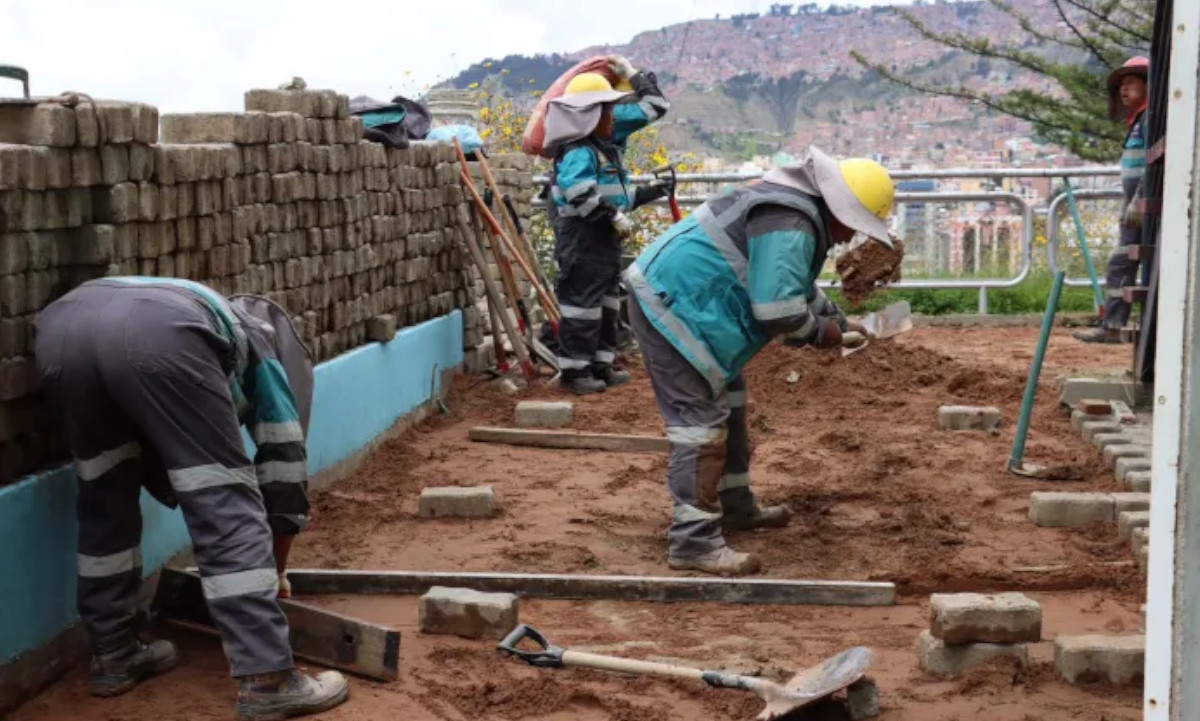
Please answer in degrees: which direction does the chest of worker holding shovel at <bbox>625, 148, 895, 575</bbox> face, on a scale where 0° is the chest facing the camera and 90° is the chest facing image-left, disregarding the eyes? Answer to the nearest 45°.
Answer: approximately 270°

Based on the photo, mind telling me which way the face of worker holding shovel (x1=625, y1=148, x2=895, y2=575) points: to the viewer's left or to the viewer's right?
to the viewer's right

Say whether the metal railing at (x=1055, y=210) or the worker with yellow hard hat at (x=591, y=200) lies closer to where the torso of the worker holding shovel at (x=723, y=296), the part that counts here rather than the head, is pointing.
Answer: the metal railing

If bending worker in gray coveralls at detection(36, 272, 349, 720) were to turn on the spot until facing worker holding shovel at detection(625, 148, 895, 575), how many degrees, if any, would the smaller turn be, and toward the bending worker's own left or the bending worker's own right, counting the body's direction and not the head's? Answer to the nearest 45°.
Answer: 0° — they already face them

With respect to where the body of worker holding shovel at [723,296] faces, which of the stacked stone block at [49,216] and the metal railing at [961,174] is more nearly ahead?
the metal railing

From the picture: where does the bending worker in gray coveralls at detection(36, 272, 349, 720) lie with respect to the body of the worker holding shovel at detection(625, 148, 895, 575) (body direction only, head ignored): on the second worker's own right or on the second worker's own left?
on the second worker's own right

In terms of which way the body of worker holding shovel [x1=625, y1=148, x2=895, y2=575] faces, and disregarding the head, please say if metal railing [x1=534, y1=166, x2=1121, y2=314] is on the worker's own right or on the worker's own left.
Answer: on the worker's own left

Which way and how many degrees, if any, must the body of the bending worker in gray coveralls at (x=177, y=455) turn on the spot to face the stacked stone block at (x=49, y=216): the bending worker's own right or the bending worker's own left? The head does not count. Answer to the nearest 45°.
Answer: approximately 90° to the bending worker's own left

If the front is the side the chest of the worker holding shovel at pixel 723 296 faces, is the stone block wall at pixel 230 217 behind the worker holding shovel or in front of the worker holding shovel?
behind

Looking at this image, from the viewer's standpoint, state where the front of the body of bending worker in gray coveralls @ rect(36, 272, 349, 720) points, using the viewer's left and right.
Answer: facing away from the viewer and to the right of the viewer

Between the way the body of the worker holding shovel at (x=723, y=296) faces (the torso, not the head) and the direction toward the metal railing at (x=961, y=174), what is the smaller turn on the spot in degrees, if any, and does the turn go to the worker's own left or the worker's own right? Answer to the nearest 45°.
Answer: approximately 90° to the worker's own left

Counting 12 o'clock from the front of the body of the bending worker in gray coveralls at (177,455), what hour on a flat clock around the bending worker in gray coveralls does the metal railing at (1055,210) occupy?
The metal railing is roughly at 12 o'clock from the bending worker in gray coveralls.
